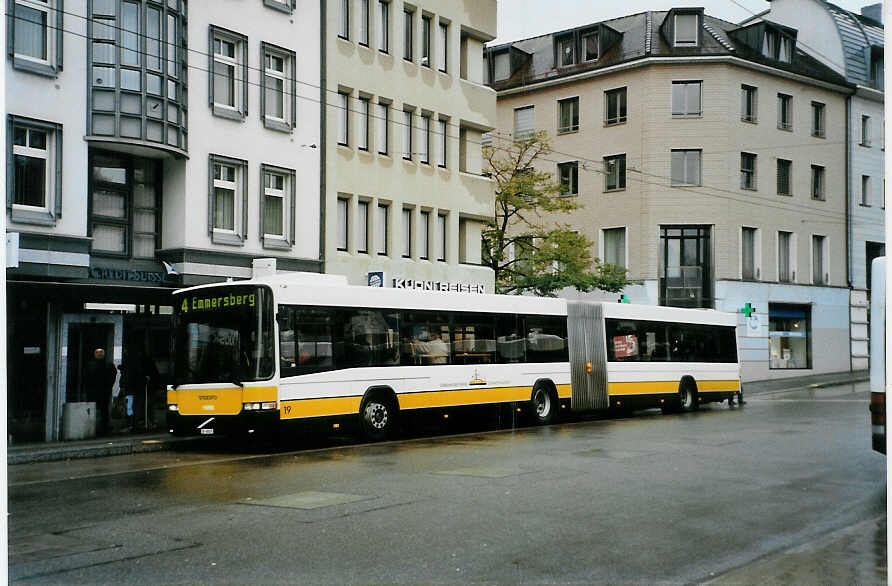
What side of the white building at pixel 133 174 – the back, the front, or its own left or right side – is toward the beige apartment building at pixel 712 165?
left

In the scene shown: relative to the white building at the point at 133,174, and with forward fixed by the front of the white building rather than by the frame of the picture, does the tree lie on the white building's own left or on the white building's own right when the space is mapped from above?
on the white building's own left

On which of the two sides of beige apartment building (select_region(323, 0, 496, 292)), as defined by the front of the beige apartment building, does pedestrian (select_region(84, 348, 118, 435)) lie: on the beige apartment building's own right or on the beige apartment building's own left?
on the beige apartment building's own right

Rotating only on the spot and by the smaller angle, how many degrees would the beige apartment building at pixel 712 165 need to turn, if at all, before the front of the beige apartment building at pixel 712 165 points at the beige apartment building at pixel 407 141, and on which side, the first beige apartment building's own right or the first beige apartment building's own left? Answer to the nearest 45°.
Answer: approximately 45° to the first beige apartment building's own right

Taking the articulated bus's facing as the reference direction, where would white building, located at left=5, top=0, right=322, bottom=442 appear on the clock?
The white building is roughly at 2 o'clock from the articulated bus.

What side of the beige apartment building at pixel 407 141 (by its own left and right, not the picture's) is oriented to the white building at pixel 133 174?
right

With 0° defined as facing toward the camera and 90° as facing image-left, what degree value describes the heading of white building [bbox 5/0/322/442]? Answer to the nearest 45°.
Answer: approximately 315°

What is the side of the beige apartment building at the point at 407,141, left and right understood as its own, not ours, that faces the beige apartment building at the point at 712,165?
left
